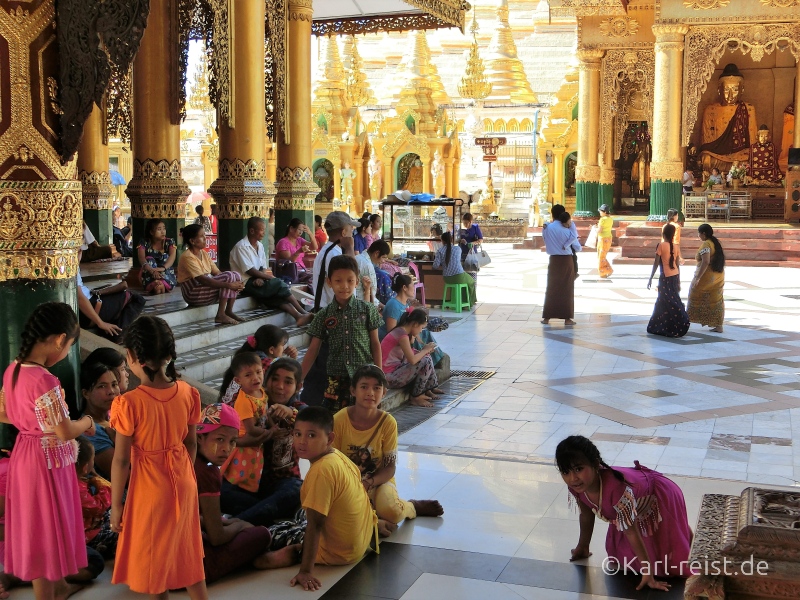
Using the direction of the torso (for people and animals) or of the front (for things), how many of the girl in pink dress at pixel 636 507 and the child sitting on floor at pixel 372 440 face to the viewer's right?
0

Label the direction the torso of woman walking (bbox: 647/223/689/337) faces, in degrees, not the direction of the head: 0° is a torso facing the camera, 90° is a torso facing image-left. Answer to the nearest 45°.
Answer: approximately 135°

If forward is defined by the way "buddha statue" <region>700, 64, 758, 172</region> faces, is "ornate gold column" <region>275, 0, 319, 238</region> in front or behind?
in front

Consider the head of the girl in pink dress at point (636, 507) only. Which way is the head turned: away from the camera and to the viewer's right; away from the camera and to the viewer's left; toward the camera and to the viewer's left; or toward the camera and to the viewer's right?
toward the camera and to the viewer's left

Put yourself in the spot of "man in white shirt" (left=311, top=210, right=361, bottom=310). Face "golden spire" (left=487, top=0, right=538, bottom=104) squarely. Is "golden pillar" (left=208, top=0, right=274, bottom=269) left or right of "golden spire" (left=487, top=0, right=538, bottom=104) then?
left

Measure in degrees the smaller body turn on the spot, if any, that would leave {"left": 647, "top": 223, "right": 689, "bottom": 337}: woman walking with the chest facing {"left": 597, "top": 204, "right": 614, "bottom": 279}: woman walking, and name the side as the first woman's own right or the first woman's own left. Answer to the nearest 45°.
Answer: approximately 45° to the first woman's own right

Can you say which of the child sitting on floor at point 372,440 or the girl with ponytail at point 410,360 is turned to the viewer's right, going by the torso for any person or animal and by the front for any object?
the girl with ponytail

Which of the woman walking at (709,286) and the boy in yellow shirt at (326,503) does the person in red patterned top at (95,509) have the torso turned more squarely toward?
the boy in yellow shirt

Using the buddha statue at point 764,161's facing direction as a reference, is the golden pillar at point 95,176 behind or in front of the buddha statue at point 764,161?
in front
